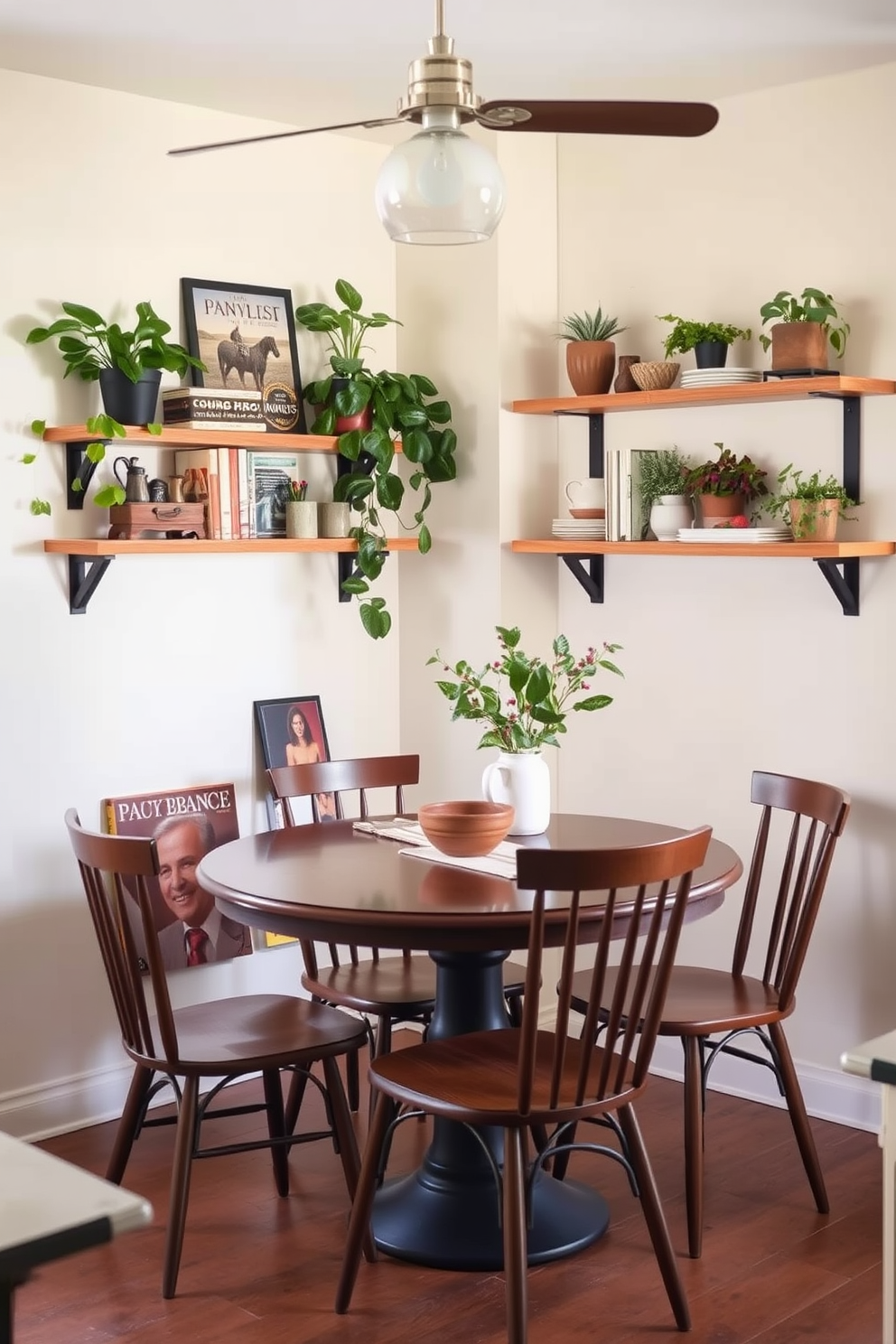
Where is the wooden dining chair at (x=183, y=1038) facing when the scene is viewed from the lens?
facing away from the viewer and to the right of the viewer

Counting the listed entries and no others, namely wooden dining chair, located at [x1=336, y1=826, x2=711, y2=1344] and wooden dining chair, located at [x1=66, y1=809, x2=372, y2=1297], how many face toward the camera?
0

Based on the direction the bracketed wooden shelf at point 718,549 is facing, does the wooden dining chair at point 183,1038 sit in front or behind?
in front

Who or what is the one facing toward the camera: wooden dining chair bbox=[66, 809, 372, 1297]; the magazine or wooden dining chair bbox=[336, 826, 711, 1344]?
the magazine

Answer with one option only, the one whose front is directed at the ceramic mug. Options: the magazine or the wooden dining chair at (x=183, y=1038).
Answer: the wooden dining chair

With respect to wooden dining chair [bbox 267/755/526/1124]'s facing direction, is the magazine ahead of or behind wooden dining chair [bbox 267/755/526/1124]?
behind

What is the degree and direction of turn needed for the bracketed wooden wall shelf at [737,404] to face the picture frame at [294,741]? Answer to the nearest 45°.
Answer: approximately 45° to its right

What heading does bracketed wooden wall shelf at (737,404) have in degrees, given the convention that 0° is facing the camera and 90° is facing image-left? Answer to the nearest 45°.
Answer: approximately 45°

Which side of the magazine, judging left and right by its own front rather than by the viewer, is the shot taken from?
front

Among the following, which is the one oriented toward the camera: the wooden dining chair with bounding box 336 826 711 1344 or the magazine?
the magazine

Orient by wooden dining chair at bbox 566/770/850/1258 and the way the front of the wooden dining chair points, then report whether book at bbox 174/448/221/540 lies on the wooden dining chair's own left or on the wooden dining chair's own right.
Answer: on the wooden dining chair's own right

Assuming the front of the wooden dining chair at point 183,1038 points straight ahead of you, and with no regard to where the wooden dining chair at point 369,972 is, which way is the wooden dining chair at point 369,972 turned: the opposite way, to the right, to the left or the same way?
to the right
